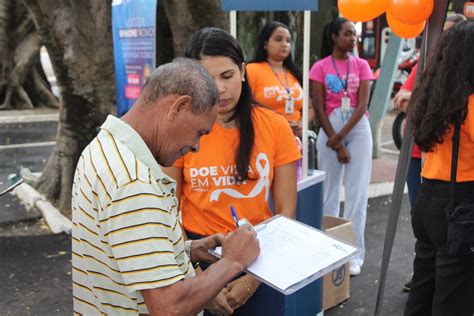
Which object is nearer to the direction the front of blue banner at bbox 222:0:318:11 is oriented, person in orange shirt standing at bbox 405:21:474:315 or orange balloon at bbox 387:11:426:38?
the person in orange shirt standing

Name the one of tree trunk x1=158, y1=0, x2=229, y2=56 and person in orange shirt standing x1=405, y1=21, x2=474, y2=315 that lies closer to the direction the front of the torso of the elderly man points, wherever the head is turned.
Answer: the person in orange shirt standing

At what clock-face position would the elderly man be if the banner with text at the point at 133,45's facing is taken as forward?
The elderly man is roughly at 12 o'clock from the banner with text.

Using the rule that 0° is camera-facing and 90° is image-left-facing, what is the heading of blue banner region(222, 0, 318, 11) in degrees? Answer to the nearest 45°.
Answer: approximately 0°

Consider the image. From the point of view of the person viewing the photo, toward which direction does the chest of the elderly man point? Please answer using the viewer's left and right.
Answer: facing to the right of the viewer

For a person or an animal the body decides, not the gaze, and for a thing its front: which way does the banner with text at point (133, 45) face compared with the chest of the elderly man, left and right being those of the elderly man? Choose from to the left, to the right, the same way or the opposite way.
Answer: to the right

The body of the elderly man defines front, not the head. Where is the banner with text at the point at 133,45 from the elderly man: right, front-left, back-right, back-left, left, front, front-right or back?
left

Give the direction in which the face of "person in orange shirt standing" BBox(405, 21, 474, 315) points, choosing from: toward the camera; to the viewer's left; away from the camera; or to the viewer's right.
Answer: away from the camera

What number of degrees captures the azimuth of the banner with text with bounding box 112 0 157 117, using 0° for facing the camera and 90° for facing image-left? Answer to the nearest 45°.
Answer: approximately 0°
